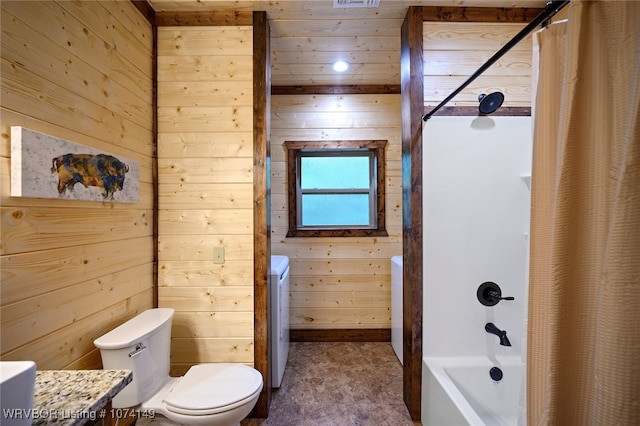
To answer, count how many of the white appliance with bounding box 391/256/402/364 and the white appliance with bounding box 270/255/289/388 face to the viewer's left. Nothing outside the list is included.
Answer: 1

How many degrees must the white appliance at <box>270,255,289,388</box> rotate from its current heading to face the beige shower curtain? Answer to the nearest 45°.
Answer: approximately 45° to its right

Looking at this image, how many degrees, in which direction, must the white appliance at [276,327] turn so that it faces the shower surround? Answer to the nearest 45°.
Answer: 0° — it already faces it

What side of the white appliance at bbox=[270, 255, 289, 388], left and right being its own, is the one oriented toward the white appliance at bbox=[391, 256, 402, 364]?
front

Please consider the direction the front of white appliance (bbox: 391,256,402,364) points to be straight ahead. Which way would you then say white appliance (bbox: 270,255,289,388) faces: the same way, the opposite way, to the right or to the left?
the opposite way

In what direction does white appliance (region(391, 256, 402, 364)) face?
to the viewer's left

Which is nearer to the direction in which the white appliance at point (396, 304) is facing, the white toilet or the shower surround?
the white toilet

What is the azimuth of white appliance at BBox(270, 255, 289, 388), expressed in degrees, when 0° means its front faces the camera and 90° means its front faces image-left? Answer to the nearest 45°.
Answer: approximately 270°

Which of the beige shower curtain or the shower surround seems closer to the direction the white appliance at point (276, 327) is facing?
the shower surround

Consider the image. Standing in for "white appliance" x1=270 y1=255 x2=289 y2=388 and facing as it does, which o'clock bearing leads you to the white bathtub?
The white bathtub is roughly at 1 o'clock from the white appliance.

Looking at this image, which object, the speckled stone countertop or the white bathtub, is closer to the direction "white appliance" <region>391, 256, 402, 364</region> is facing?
the speckled stone countertop

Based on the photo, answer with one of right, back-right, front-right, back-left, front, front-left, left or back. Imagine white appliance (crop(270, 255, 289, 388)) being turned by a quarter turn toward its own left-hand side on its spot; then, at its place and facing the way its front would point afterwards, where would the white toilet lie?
back-left
